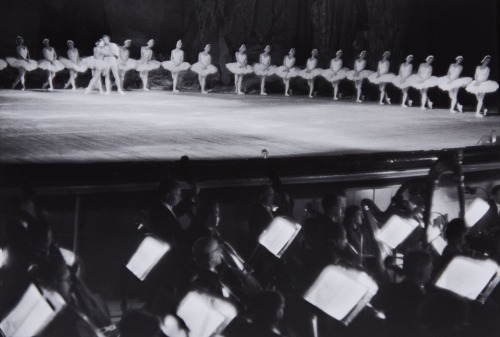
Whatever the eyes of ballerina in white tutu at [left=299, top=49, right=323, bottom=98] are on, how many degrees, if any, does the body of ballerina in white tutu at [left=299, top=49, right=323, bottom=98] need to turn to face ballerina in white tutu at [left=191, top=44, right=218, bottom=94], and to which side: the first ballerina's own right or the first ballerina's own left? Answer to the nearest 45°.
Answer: approximately 45° to the first ballerina's own right

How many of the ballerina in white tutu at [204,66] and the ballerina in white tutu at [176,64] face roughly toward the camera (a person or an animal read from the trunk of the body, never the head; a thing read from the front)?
2

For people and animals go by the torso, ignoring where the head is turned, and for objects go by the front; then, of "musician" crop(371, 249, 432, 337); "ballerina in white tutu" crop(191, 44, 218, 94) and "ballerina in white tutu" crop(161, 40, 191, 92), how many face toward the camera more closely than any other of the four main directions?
2

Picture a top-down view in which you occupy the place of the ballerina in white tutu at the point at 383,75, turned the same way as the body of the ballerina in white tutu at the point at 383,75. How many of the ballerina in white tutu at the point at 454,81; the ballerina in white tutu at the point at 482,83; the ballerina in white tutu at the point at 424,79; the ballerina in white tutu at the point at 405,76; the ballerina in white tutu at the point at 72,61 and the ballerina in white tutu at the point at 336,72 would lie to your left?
4

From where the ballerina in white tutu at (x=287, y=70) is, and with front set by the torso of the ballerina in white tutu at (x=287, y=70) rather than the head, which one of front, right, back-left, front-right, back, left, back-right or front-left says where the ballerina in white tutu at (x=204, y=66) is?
front-right

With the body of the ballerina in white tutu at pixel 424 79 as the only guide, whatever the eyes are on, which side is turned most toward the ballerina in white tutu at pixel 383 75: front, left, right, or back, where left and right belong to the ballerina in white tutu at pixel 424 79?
right

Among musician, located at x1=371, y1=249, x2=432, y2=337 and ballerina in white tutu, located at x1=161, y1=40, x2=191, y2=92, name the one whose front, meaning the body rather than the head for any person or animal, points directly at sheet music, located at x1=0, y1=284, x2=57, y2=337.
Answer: the ballerina in white tutu

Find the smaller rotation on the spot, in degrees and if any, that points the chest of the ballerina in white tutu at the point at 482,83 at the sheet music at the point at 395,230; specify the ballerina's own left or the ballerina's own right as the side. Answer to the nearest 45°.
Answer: approximately 45° to the ballerina's own left
